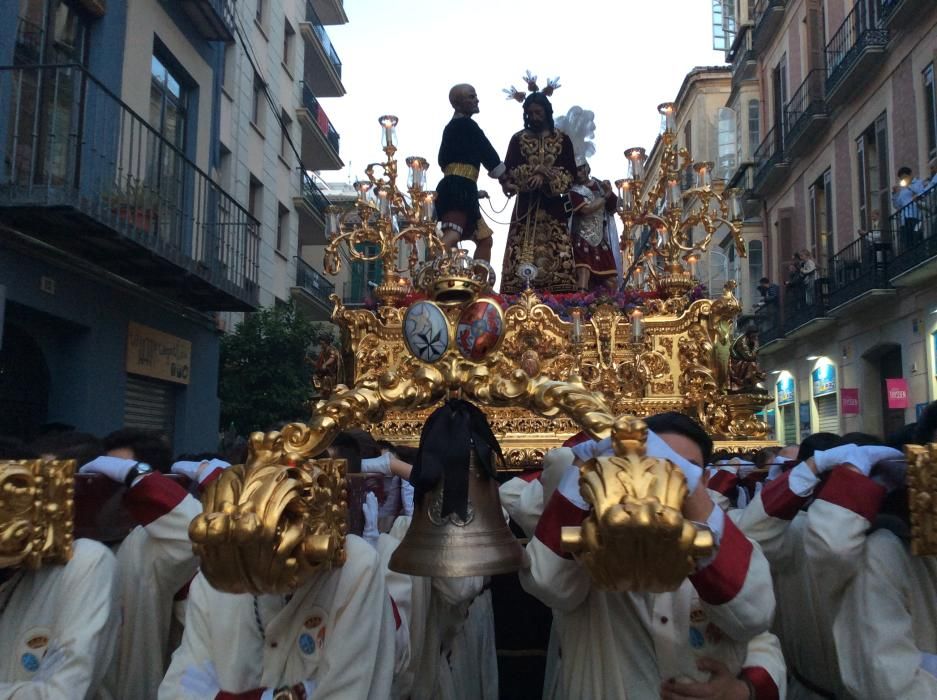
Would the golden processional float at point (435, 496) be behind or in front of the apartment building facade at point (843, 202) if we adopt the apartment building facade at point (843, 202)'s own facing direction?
in front

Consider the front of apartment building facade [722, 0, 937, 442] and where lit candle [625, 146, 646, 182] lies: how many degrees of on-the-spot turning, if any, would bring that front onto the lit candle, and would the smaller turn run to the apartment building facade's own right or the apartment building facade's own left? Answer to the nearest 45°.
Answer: approximately 45° to the apartment building facade's own left

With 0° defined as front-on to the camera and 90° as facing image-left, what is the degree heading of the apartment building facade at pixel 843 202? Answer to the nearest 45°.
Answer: approximately 45°

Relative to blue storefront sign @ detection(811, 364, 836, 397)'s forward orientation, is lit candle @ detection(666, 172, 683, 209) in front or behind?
in front

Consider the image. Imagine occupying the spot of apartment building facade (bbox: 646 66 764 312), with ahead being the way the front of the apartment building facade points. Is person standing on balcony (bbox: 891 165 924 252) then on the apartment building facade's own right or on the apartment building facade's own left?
on the apartment building facade's own left

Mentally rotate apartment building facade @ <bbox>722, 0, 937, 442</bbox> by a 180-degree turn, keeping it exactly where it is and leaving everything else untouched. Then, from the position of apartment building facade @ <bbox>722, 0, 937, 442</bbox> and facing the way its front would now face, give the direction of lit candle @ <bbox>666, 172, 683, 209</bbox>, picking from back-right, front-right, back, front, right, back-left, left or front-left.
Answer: back-right

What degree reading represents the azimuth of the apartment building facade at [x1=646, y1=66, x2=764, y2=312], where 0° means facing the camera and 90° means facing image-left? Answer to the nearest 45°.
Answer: approximately 45°

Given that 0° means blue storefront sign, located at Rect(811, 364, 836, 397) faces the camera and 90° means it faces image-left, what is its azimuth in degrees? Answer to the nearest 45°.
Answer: approximately 45°

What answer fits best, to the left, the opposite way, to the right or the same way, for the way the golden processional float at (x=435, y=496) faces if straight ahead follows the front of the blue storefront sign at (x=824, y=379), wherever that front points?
to the left
